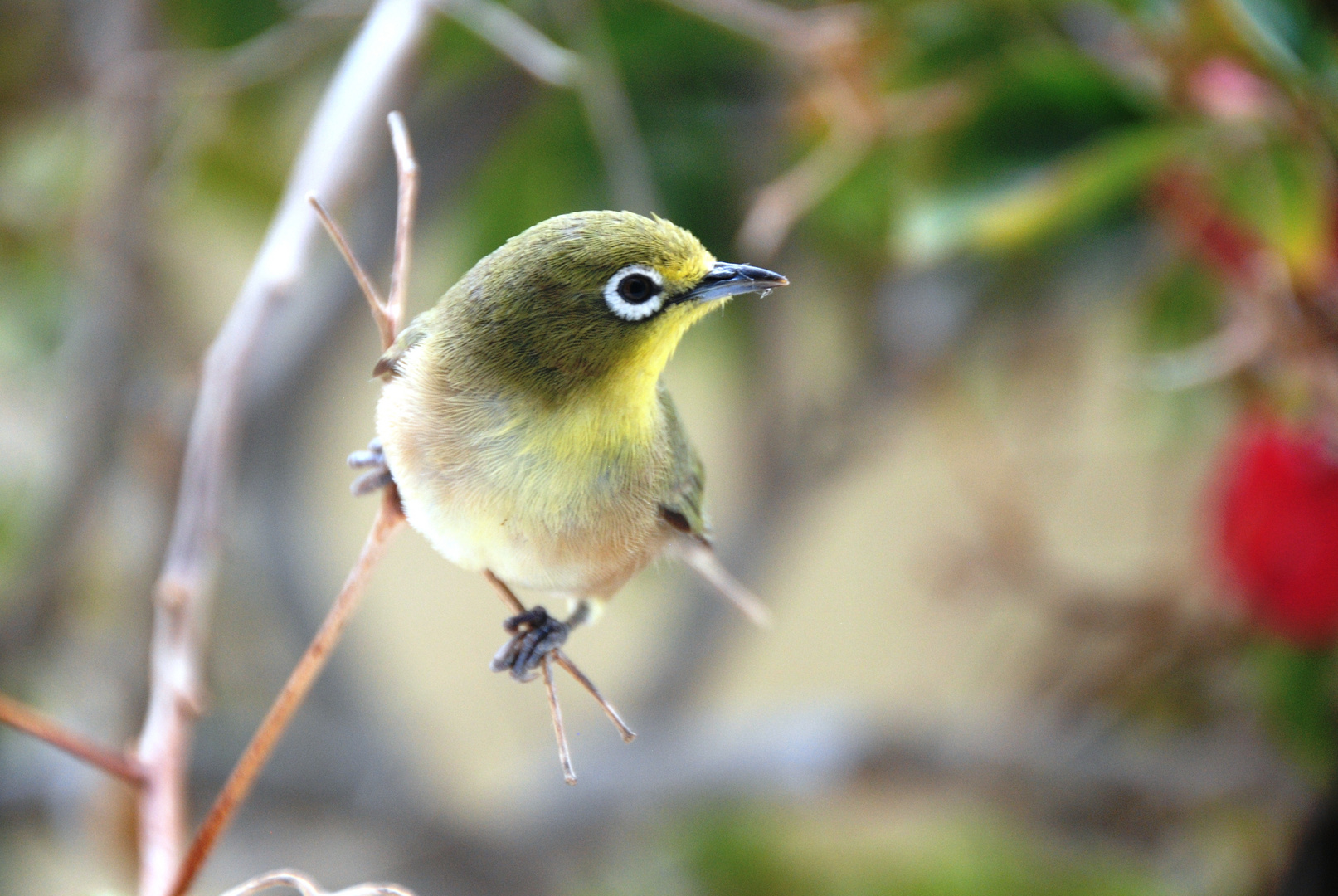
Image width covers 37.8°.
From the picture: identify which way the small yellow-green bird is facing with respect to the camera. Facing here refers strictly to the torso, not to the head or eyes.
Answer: toward the camera
